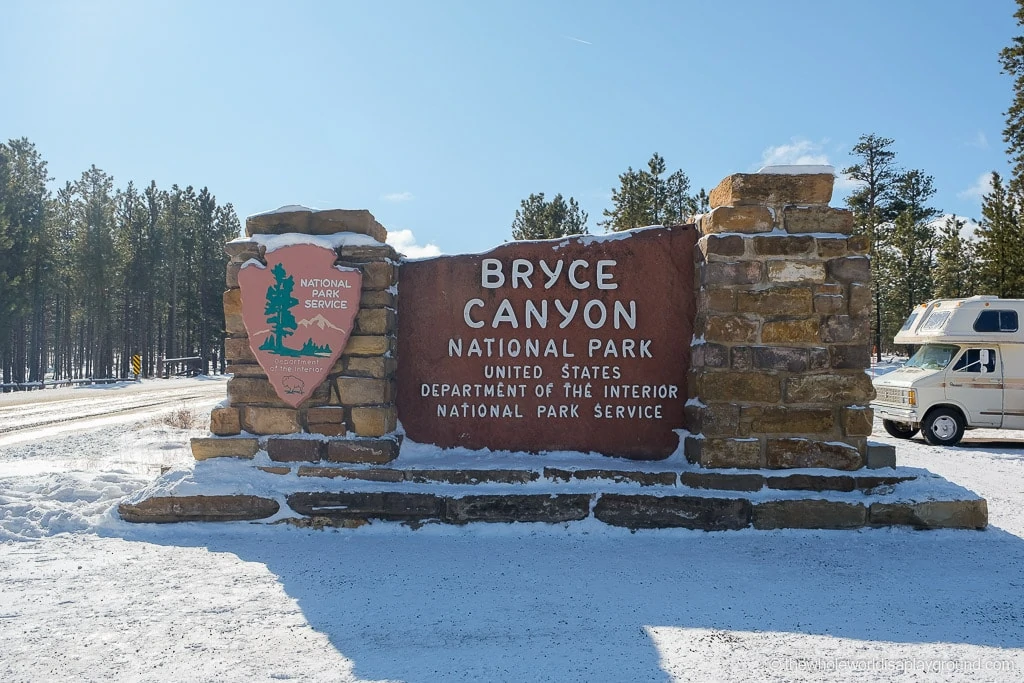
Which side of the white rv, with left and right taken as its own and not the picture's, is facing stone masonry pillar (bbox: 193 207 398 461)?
front

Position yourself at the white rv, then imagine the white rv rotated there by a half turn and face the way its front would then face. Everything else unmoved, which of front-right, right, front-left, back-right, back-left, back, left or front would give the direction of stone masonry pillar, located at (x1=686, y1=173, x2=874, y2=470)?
back-right

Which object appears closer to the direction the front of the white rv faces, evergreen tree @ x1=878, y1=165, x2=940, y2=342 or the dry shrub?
the dry shrub

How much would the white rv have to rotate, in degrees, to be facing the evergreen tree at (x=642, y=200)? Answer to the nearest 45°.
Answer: approximately 90° to its right

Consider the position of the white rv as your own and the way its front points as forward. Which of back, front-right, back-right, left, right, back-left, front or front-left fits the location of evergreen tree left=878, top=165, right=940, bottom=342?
back-right

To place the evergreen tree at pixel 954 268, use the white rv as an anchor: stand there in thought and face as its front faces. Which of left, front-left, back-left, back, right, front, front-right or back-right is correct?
back-right

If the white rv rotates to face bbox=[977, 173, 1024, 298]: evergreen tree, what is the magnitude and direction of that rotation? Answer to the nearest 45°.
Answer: approximately 135° to its right

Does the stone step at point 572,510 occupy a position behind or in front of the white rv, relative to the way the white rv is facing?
in front

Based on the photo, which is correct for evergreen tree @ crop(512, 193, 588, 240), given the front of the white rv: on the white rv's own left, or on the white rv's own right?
on the white rv's own right

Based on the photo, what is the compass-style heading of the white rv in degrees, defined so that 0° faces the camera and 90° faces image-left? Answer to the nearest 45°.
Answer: approximately 45°

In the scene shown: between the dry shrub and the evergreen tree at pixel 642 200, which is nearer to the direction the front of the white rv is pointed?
the dry shrub
